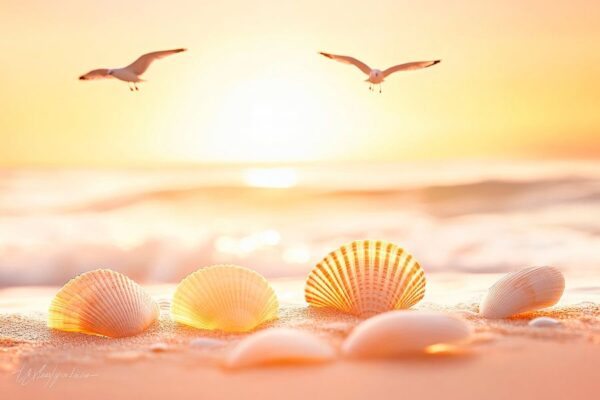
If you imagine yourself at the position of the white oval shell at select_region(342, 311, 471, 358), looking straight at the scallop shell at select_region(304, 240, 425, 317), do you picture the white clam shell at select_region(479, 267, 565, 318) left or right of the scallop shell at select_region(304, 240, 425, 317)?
right

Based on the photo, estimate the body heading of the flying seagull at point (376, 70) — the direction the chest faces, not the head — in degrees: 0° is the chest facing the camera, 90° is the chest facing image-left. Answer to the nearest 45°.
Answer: approximately 0°

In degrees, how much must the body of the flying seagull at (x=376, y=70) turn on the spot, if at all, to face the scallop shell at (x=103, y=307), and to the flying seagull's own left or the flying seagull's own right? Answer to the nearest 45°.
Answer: approximately 45° to the flying seagull's own right

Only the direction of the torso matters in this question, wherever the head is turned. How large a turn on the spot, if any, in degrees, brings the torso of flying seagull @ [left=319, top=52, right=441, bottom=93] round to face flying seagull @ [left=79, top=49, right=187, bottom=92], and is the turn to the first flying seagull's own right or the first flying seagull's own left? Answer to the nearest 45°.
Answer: approximately 90° to the first flying seagull's own right
